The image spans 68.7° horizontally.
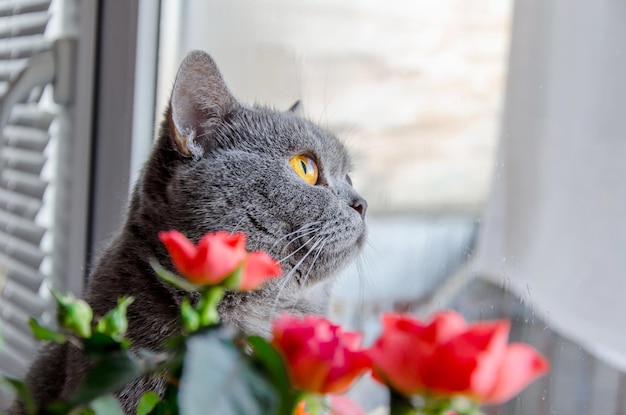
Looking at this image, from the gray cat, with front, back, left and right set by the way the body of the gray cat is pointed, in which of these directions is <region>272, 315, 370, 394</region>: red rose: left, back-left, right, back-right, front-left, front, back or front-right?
right

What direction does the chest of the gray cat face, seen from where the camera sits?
to the viewer's right

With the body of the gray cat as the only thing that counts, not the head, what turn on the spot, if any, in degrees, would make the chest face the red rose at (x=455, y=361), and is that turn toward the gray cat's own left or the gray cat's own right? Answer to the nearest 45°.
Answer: approximately 90° to the gray cat's own right
